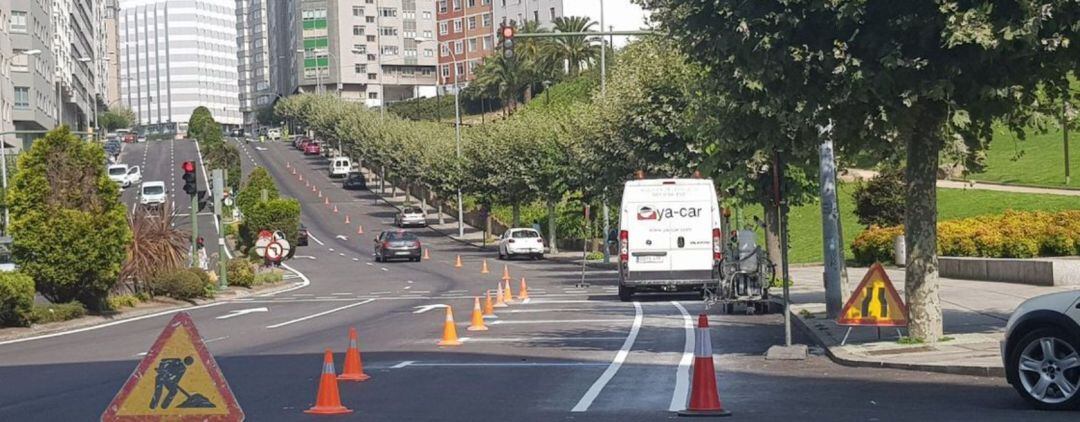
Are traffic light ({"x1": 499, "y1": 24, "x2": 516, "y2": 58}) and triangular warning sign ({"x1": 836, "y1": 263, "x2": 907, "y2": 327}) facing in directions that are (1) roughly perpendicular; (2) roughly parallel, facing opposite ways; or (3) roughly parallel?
roughly parallel

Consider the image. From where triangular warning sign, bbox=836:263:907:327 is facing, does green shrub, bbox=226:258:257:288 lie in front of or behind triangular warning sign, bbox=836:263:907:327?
behind

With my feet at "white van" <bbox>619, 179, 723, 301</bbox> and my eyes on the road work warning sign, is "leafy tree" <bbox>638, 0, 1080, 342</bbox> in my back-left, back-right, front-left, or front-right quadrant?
front-left

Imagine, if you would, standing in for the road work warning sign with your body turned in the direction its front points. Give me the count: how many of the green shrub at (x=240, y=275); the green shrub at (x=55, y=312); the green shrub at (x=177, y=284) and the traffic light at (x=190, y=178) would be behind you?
4

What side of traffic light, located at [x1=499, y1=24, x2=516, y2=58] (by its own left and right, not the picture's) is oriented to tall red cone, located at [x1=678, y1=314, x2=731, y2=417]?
front

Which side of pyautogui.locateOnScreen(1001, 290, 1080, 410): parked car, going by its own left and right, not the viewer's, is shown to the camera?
left

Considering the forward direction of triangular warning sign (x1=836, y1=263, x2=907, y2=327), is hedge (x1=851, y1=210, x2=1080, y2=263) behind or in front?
behind

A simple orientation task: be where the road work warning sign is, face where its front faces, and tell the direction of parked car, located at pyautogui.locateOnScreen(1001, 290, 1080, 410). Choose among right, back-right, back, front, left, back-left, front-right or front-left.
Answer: left

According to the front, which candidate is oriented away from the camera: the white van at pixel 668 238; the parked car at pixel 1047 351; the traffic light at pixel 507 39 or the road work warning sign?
the white van

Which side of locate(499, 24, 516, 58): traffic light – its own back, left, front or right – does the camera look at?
front

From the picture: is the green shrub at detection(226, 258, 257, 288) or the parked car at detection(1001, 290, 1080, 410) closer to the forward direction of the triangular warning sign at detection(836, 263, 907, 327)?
the parked car

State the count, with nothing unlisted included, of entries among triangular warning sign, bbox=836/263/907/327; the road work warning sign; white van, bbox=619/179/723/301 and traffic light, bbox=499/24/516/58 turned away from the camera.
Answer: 1

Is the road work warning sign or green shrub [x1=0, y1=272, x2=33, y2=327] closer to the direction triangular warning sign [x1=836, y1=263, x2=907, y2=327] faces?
the road work warning sign

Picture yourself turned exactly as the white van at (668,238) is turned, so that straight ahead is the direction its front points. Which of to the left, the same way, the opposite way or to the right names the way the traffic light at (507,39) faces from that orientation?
the opposite way

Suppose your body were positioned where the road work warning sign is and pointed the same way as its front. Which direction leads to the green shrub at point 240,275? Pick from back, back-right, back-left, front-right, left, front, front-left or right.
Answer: back

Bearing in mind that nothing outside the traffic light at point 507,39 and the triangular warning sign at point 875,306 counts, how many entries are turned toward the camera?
2

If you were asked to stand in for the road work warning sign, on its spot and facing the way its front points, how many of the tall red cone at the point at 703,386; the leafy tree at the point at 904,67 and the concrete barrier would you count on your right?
0

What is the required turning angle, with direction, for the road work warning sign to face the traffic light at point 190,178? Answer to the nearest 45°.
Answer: approximately 180°

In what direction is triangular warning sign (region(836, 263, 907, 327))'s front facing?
toward the camera

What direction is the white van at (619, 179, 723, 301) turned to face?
away from the camera

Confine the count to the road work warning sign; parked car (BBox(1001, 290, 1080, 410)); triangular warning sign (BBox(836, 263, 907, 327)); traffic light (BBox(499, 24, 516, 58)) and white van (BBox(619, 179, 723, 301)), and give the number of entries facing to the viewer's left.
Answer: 1
